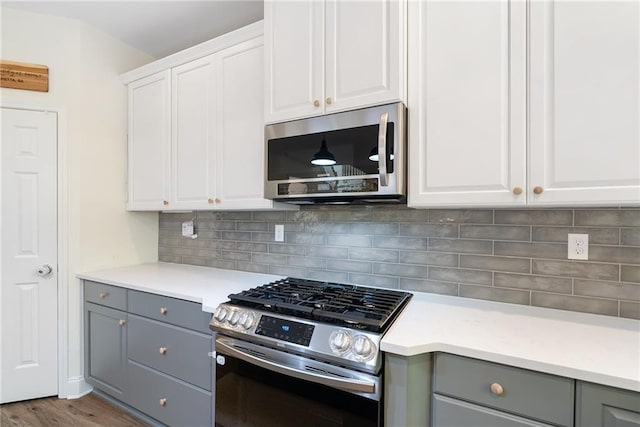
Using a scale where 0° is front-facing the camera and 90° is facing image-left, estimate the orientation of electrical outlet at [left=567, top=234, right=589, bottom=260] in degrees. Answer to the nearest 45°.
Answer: approximately 0°

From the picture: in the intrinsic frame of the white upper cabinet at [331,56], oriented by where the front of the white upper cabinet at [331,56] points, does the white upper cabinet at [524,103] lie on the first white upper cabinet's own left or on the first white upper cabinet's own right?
on the first white upper cabinet's own left

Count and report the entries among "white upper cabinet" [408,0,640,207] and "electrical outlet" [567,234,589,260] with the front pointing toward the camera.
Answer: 2

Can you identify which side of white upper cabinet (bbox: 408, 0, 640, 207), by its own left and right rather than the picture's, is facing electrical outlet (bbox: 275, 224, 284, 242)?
right

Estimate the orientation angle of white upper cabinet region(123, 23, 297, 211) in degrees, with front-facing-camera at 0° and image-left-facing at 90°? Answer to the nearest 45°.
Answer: approximately 45°

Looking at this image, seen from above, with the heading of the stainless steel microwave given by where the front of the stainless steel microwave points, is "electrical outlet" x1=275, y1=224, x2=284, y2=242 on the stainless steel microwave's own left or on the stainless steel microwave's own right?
on the stainless steel microwave's own right

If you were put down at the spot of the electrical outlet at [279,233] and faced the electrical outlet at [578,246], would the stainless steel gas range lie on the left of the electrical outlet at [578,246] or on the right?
right

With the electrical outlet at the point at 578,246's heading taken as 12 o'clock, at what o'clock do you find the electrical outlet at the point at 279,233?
the electrical outlet at the point at 279,233 is roughly at 3 o'clock from the electrical outlet at the point at 578,246.

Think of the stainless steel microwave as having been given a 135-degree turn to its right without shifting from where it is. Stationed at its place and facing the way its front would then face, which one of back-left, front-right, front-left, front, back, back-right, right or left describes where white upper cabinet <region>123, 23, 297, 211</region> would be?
front-left

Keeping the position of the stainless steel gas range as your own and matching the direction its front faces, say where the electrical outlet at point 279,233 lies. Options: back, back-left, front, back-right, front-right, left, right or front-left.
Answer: back-right

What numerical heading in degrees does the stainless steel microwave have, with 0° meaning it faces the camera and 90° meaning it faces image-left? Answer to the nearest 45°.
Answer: approximately 45°

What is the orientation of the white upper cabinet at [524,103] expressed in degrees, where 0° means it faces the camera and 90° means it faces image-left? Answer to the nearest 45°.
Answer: approximately 0°

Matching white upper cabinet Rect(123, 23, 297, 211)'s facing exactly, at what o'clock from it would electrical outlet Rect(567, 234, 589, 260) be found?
The electrical outlet is roughly at 9 o'clock from the white upper cabinet.

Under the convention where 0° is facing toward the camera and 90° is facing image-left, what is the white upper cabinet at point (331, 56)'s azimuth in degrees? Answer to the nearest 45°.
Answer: approximately 45°

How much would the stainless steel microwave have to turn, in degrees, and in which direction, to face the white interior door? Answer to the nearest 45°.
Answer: approximately 45° to its right
